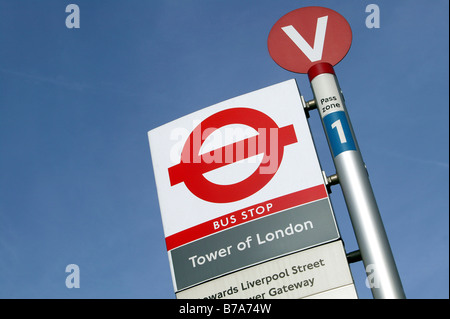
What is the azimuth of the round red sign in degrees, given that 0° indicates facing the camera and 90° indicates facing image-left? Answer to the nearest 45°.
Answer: approximately 0°

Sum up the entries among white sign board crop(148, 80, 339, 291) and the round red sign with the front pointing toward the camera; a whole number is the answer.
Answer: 2

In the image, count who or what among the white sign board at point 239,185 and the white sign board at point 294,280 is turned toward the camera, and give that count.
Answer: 2
